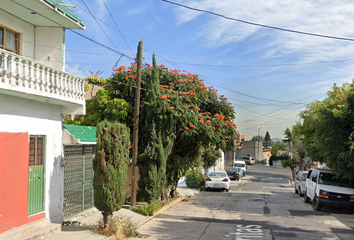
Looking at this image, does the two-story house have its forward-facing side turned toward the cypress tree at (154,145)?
no

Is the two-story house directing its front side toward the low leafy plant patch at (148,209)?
no

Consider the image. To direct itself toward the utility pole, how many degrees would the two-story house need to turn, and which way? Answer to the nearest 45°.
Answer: approximately 90° to its left

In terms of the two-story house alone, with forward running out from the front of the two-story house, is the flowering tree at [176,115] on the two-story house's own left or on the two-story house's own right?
on the two-story house's own left

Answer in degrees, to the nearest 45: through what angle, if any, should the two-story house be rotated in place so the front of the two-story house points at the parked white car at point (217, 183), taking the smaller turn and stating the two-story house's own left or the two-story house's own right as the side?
approximately 90° to the two-story house's own left

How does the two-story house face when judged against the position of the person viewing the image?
facing the viewer and to the right of the viewer

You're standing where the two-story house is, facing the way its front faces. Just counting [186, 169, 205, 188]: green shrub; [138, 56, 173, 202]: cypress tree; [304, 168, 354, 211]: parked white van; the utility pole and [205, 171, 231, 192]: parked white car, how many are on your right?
0

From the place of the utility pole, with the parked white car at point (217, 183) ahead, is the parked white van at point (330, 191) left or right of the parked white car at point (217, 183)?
right
